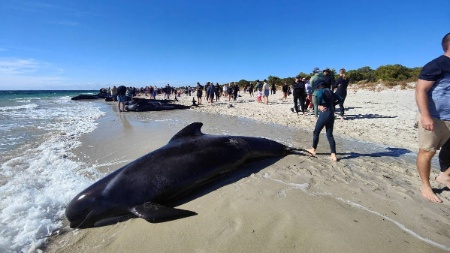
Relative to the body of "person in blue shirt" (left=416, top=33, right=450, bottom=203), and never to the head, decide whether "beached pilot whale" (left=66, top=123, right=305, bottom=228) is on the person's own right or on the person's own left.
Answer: on the person's own right

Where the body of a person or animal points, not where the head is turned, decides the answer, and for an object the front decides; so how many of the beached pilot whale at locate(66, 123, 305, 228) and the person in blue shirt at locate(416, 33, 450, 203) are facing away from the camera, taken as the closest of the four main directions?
0

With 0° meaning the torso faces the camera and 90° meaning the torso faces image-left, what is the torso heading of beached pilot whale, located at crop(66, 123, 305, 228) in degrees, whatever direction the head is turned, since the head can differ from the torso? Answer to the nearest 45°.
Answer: approximately 45°

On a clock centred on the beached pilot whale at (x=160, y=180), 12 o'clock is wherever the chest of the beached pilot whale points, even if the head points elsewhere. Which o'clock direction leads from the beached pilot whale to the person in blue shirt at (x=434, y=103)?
The person in blue shirt is roughly at 8 o'clock from the beached pilot whale.
